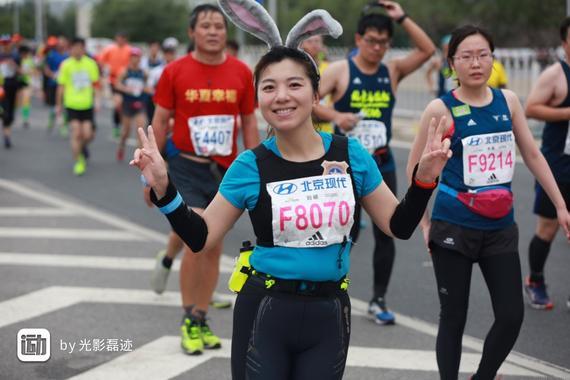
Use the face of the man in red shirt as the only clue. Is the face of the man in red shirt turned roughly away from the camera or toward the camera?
toward the camera

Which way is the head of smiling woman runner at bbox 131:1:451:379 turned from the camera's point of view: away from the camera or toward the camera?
toward the camera

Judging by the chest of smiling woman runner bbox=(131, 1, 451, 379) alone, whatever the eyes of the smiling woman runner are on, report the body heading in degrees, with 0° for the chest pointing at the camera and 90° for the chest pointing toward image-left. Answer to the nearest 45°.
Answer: approximately 0°

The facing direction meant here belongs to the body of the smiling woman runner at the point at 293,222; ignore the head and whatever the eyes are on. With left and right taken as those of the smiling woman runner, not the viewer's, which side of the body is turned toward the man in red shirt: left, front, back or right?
back
